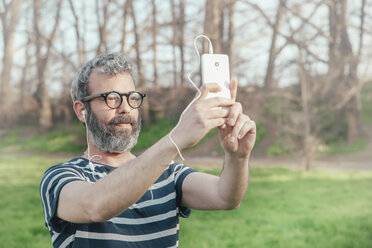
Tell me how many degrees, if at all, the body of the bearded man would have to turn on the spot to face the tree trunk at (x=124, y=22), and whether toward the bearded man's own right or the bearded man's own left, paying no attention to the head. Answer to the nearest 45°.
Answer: approximately 135° to the bearded man's own left

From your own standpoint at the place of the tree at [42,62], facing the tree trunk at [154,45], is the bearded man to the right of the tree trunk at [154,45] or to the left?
right

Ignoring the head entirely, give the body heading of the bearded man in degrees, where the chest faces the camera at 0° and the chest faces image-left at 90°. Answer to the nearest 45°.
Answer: approximately 315°

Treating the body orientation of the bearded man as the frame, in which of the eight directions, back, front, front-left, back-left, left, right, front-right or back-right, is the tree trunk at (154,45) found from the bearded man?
back-left

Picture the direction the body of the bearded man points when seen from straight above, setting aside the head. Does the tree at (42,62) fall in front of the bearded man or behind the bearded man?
behind
